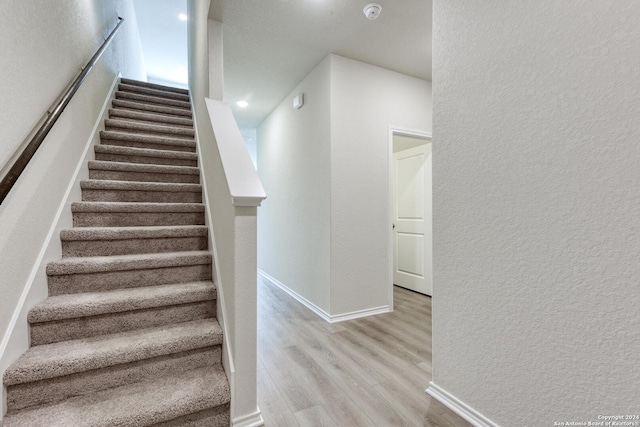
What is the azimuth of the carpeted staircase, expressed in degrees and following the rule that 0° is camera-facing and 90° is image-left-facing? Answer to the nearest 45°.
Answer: approximately 0°

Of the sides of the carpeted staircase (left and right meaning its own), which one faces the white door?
left
